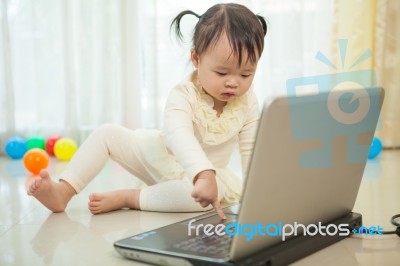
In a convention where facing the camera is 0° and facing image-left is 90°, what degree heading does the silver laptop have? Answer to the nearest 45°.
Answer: approximately 135°

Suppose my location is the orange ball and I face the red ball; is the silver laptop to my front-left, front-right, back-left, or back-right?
back-right

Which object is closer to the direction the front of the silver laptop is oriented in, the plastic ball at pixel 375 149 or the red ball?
the red ball

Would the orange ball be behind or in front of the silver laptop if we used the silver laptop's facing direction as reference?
in front

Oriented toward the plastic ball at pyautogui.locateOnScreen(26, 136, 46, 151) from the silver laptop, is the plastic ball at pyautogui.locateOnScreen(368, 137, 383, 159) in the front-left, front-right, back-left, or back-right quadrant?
front-right

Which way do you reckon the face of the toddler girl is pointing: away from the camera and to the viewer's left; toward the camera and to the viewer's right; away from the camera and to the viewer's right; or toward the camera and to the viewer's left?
toward the camera and to the viewer's right

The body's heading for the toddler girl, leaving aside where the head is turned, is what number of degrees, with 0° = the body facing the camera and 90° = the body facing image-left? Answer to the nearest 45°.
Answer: approximately 0°

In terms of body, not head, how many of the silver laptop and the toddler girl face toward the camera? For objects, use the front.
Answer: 1

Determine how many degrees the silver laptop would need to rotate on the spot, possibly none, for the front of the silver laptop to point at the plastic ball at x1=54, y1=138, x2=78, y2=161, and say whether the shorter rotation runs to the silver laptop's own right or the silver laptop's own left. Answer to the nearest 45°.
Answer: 0° — it already faces it

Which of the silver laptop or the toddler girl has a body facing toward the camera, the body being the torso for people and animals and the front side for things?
the toddler girl
